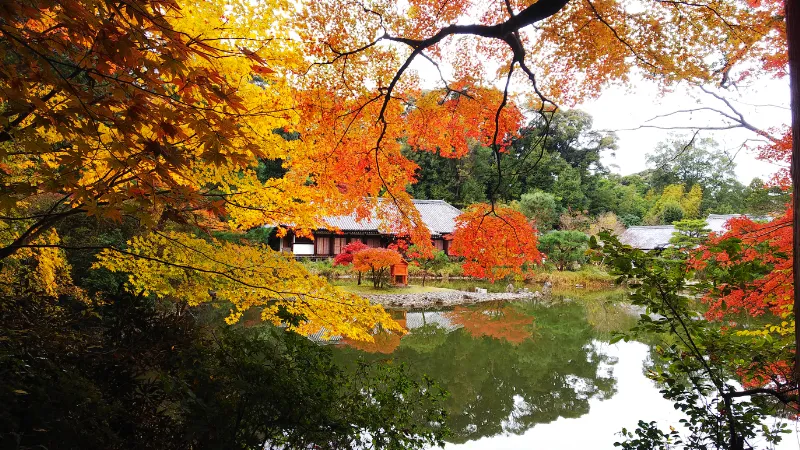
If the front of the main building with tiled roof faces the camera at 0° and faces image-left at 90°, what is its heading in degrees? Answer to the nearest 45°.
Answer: approximately 0°

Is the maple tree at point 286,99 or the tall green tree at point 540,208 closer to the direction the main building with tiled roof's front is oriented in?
the maple tree

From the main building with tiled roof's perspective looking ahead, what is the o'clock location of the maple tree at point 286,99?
The maple tree is roughly at 12 o'clock from the main building with tiled roof.

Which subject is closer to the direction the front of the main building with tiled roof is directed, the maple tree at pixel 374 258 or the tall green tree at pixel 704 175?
the maple tree
